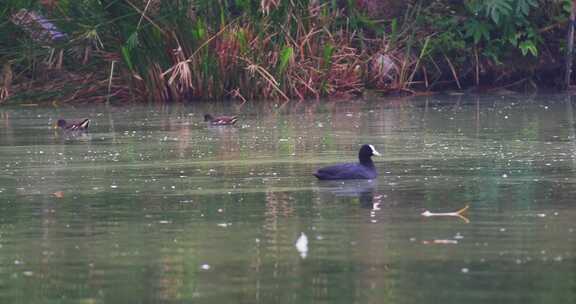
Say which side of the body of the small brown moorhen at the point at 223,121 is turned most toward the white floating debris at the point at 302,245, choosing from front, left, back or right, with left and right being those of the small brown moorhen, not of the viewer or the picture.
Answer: left

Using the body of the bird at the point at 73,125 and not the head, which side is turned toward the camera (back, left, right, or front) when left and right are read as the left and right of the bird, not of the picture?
left

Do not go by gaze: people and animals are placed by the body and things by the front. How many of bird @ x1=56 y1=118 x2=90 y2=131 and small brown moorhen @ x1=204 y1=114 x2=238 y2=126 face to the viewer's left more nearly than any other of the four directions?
2

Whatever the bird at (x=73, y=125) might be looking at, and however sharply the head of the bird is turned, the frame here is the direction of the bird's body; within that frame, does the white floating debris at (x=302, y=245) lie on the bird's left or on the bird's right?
on the bird's left

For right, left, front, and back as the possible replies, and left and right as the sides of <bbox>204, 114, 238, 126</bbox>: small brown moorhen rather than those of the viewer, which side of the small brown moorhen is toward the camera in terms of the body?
left

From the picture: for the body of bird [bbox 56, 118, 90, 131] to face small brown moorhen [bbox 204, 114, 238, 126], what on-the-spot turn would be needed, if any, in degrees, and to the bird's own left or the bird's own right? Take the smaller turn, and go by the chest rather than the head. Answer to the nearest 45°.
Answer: approximately 180°

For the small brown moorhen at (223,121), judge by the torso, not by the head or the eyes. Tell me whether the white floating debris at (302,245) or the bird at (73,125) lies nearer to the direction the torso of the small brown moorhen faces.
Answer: the bird

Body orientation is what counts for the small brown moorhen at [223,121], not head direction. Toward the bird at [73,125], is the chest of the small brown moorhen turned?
yes
